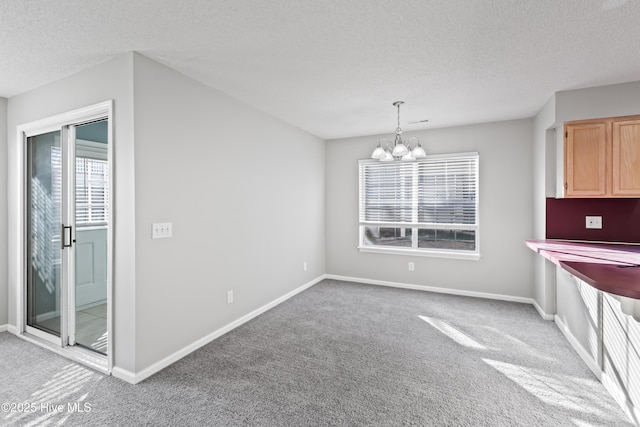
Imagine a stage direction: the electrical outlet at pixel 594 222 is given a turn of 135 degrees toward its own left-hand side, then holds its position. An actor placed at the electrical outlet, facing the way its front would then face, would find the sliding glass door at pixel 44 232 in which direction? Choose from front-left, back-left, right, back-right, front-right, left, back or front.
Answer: back

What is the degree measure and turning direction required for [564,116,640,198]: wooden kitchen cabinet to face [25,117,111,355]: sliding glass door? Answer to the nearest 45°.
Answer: approximately 45° to its right

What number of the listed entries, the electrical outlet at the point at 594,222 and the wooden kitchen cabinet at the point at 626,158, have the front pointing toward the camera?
2

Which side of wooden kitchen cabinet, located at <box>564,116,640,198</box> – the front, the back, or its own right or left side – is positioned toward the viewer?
front

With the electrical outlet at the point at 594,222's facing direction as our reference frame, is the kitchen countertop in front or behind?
in front

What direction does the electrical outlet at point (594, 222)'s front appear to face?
toward the camera

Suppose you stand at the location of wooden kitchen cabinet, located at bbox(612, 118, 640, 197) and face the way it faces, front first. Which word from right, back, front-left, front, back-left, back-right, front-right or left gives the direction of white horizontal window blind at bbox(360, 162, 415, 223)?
right

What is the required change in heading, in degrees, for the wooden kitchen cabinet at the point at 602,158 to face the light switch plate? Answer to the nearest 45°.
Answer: approximately 45° to its right

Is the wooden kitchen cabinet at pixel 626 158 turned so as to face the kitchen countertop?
yes

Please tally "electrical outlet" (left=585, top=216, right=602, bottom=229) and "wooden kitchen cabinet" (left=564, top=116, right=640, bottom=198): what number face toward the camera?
2
